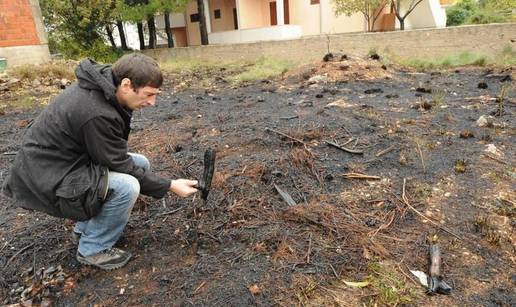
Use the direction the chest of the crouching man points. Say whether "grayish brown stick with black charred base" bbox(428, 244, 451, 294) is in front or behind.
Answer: in front

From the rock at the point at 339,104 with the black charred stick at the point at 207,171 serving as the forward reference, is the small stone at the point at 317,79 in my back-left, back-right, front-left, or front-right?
back-right

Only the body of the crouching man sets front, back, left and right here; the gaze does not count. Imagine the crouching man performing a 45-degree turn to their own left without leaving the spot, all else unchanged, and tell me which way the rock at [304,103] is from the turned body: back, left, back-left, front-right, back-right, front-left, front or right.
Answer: front

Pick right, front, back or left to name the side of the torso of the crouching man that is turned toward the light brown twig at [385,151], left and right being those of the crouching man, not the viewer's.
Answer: front

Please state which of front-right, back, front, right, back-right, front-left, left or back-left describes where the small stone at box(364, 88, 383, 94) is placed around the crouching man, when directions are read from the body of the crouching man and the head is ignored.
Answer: front-left

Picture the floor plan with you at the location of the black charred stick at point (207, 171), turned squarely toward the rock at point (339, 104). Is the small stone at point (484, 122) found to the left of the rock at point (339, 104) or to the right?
right

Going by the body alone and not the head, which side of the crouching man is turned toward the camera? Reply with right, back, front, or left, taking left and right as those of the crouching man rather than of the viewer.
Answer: right

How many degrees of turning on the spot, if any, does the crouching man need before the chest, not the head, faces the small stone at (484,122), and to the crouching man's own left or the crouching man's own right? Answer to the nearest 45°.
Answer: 0° — they already face it

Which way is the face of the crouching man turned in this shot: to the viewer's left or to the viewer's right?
to the viewer's right

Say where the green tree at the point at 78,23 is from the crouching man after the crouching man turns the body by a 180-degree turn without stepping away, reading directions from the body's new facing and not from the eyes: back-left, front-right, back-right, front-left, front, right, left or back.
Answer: right

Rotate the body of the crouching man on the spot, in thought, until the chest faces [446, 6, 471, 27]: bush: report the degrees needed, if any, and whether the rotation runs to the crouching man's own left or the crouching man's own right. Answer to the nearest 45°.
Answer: approximately 45° to the crouching man's own left

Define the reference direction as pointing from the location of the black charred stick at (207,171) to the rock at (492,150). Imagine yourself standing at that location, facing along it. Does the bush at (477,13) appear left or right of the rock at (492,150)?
left

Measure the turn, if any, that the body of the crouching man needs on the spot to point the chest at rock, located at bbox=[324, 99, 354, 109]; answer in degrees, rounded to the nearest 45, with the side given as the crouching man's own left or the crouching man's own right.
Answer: approximately 45° to the crouching man's own left

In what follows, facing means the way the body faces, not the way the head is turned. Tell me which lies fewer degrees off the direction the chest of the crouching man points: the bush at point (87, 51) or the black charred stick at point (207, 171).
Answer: the black charred stick

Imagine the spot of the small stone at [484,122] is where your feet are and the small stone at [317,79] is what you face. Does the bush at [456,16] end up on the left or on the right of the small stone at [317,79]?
right
